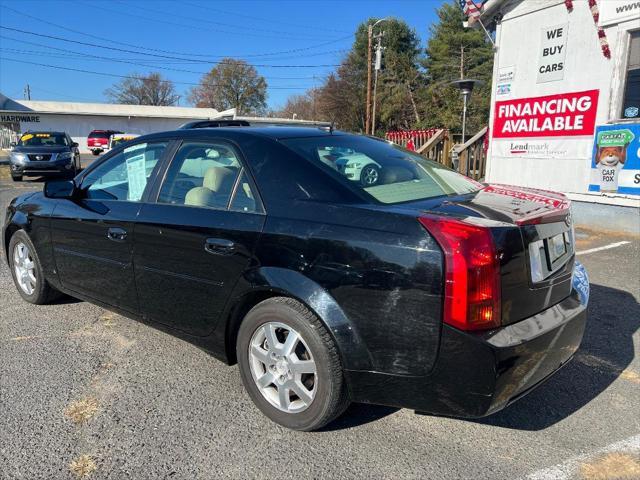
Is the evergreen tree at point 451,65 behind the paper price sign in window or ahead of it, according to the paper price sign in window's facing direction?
behind

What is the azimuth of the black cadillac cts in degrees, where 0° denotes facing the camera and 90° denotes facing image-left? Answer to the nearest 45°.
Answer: approximately 135°

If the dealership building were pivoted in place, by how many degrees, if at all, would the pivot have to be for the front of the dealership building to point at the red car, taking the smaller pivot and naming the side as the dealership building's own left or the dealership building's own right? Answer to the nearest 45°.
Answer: approximately 90° to the dealership building's own right

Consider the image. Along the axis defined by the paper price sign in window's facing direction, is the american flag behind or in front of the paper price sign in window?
behind

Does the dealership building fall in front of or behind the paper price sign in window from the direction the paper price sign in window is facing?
behind

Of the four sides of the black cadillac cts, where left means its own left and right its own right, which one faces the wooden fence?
right

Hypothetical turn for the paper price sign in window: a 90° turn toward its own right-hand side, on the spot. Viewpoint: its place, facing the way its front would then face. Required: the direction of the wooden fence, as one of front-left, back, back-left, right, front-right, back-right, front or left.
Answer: right

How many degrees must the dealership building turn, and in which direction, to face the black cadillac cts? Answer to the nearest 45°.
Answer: approximately 45° to its left

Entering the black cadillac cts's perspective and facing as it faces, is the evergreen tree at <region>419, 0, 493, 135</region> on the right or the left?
on its right

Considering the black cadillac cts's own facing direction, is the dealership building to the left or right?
on its right
